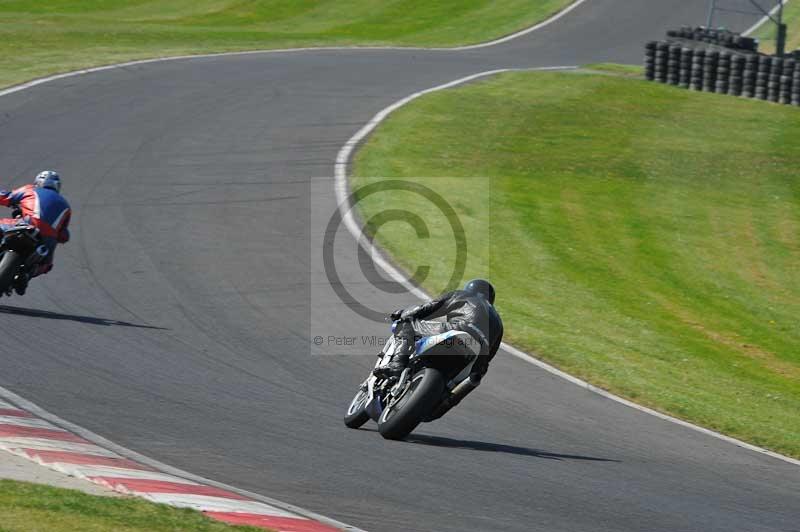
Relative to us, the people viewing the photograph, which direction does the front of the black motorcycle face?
facing away from the viewer and to the left of the viewer

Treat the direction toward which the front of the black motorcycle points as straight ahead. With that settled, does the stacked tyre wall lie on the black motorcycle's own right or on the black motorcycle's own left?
on the black motorcycle's own right
